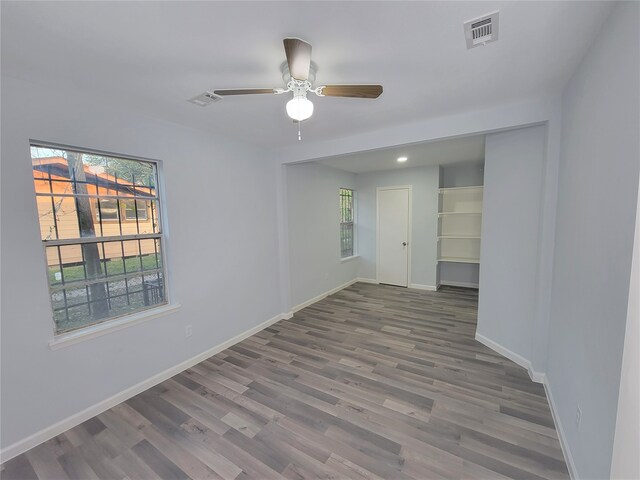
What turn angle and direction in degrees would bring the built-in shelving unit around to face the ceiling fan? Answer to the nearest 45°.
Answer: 0° — it already faces it

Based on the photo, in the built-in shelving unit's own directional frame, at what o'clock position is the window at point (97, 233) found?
The window is roughly at 1 o'clock from the built-in shelving unit.

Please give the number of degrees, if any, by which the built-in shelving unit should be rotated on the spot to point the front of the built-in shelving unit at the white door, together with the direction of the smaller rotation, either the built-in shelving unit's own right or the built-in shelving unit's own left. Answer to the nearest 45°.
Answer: approximately 90° to the built-in shelving unit's own right

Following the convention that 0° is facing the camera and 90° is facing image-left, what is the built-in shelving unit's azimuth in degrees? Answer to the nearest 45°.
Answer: approximately 0°

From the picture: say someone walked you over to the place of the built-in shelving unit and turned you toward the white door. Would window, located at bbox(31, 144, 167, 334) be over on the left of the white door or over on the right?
left
